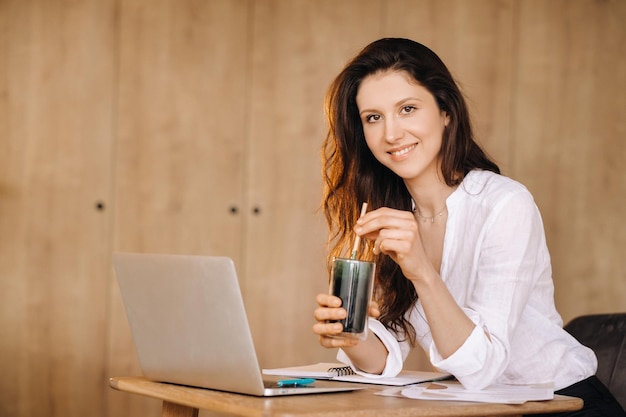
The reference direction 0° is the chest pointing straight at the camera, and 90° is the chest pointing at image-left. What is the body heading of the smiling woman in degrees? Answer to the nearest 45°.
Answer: approximately 45°

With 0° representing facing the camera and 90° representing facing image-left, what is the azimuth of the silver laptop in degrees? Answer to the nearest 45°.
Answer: approximately 225°

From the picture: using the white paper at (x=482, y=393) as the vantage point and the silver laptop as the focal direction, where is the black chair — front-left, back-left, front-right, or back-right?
back-right

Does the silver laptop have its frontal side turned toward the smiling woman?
yes

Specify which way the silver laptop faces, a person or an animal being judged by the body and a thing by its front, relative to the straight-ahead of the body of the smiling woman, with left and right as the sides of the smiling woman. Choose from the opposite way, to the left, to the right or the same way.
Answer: the opposite way
